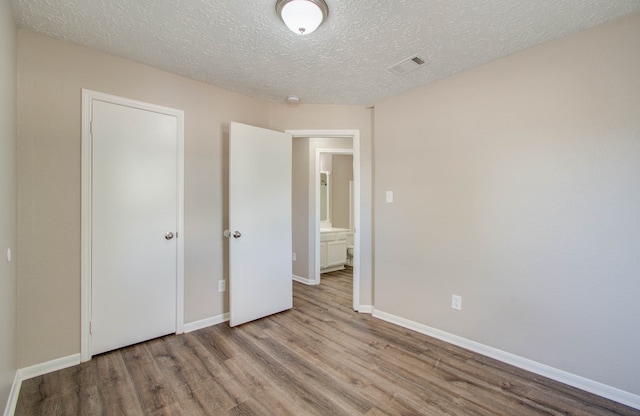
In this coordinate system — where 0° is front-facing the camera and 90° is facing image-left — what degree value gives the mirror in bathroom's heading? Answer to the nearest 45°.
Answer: approximately 315°

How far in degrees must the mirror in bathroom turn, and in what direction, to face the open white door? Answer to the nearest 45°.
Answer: approximately 45° to its right

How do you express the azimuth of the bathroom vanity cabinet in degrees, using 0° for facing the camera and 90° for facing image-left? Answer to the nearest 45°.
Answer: approximately 315°

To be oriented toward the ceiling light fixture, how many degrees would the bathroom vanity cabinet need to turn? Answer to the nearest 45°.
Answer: approximately 45° to its right

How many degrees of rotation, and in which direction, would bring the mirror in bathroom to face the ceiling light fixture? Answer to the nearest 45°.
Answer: approximately 45° to its right

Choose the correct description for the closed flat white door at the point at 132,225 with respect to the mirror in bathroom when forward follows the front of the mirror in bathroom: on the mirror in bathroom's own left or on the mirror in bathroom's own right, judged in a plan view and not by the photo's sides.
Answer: on the mirror in bathroom's own right
